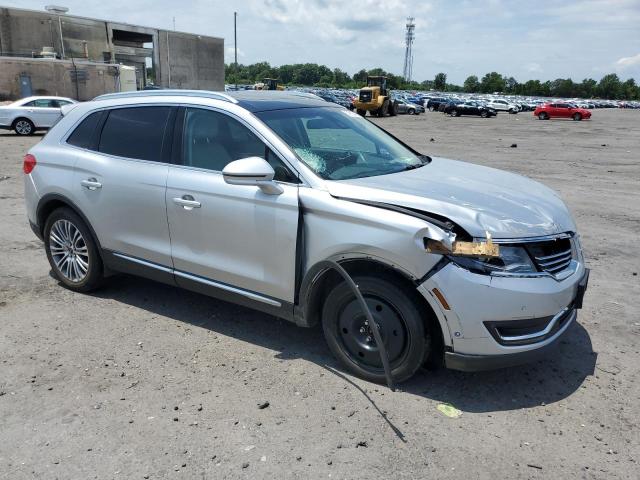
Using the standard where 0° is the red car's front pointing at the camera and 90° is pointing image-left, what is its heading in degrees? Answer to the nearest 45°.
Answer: approximately 270°

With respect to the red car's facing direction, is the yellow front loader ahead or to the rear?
to the rear

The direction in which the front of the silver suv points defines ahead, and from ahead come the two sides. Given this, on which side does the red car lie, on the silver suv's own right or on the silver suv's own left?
on the silver suv's own left

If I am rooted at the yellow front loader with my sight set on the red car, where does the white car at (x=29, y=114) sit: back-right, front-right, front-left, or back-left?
back-right

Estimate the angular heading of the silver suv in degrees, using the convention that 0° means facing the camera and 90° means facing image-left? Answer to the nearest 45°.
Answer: approximately 315°
